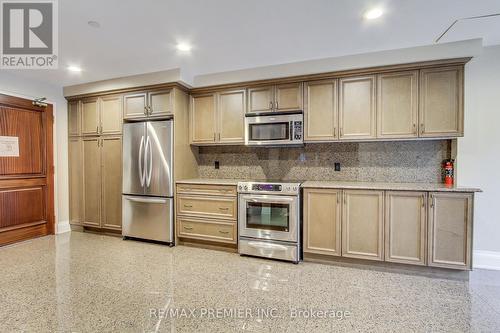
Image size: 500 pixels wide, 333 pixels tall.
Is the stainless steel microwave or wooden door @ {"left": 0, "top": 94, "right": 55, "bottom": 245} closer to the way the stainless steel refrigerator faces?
the wooden door

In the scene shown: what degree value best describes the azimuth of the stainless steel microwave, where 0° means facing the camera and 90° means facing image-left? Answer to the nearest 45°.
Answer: approximately 0°

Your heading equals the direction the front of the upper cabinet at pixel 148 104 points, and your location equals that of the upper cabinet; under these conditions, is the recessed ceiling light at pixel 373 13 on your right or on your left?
on your left

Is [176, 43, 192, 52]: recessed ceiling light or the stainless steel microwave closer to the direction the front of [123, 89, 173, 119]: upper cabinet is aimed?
the recessed ceiling light

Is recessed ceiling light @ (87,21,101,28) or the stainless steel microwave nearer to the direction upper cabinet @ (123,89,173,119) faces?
the recessed ceiling light

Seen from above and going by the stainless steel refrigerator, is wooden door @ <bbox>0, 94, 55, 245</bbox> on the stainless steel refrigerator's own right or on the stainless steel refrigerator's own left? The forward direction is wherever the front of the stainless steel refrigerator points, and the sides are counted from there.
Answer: on the stainless steel refrigerator's own right

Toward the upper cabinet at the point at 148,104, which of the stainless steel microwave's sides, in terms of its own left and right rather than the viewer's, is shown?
right

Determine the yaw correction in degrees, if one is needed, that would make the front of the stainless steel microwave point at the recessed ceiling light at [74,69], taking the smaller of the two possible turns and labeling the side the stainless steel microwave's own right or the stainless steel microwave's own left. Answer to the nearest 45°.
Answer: approximately 90° to the stainless steel microwave's own right

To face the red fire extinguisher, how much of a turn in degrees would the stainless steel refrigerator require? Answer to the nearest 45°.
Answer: approximately 90° to its left
